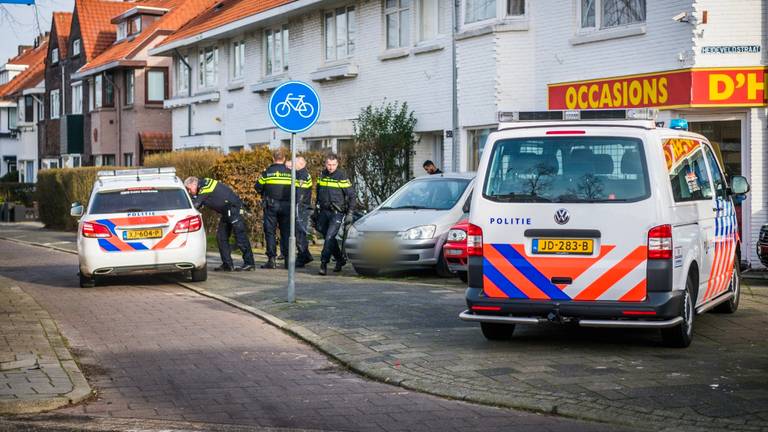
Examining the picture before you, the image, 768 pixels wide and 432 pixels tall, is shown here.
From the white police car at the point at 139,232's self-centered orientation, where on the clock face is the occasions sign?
The occasions sign is roughly at 3 o'clock from the white police car.

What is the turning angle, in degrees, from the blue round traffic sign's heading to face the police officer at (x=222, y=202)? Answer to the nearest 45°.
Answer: approximately 180°

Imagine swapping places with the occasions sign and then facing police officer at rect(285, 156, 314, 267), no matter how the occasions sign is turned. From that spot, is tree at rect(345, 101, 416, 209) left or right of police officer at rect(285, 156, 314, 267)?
right

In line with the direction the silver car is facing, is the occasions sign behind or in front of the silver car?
behind

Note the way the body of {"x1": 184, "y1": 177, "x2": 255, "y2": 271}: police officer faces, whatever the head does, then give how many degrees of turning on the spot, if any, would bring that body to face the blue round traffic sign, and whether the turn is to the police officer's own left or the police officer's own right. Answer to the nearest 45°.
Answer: approximately 90° to the police officer's own left

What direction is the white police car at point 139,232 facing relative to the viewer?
away from the camera

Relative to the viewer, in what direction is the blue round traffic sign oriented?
toward the camera

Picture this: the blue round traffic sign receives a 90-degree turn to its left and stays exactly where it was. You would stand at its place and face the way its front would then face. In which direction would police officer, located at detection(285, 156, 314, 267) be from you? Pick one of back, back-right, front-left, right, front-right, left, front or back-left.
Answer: left

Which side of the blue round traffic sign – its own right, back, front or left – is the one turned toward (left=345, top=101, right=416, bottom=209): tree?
back

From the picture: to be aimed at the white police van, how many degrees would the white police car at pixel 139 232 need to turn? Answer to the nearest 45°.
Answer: approximately 135° to its right

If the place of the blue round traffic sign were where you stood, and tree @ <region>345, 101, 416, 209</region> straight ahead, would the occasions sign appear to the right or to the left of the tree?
right

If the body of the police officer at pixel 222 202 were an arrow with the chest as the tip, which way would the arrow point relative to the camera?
to the viewer's left

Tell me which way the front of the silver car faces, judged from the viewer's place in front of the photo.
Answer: facing the viewer and to the left of the viewer

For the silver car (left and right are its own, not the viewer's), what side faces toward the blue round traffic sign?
front

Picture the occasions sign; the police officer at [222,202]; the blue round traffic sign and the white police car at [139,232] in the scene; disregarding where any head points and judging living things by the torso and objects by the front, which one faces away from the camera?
the white police car

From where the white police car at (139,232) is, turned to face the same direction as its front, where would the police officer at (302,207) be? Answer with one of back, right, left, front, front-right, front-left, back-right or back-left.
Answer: front-right
